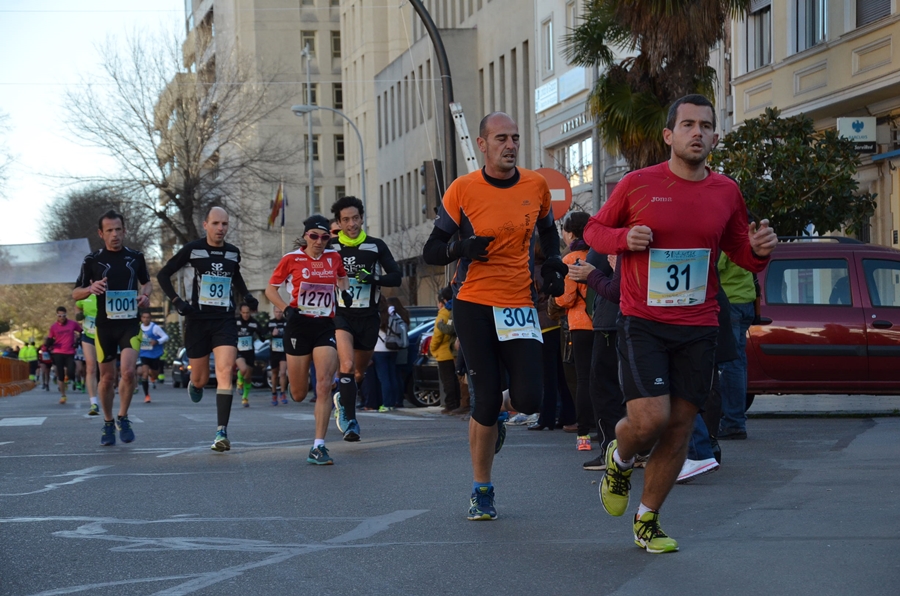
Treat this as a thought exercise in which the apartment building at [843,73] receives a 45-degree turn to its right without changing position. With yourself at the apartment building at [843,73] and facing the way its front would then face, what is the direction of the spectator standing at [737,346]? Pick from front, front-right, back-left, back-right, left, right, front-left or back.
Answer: left

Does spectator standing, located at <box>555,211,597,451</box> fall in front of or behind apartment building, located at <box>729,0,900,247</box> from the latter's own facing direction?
in front

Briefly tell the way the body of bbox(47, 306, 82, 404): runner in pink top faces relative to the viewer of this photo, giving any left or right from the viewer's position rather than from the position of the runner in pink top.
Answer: facing the viewer

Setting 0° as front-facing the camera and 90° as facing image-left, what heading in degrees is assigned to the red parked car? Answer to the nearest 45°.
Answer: approximately 270°

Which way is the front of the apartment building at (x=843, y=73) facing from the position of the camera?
facing the viewer and to the left of the viewer

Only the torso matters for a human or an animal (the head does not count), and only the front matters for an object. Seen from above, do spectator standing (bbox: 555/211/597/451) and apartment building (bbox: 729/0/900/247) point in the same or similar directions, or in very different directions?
same or similar directions

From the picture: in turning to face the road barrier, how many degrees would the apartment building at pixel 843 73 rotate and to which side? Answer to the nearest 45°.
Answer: approximately 90° to its right

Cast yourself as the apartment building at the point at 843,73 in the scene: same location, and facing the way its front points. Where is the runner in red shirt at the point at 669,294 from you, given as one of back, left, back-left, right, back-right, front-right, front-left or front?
front-left

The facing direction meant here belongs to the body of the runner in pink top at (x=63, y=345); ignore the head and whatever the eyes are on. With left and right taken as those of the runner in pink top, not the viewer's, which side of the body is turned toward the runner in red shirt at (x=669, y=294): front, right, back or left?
front

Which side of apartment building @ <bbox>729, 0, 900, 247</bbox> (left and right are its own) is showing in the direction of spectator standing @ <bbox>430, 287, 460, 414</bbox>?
front

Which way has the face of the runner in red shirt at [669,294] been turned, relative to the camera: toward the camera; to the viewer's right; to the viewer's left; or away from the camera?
toward the camera
